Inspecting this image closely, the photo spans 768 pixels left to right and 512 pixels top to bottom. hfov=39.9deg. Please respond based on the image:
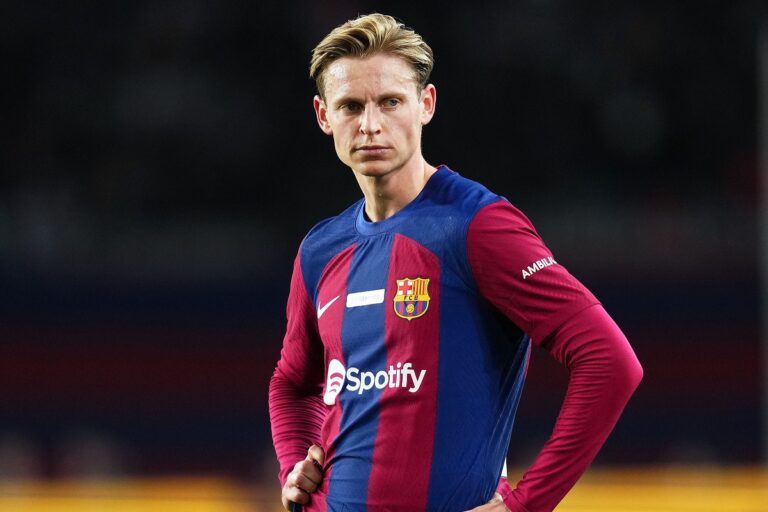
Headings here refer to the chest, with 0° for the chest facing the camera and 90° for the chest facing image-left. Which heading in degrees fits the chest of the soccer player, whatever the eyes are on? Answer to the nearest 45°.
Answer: approximately 45°
